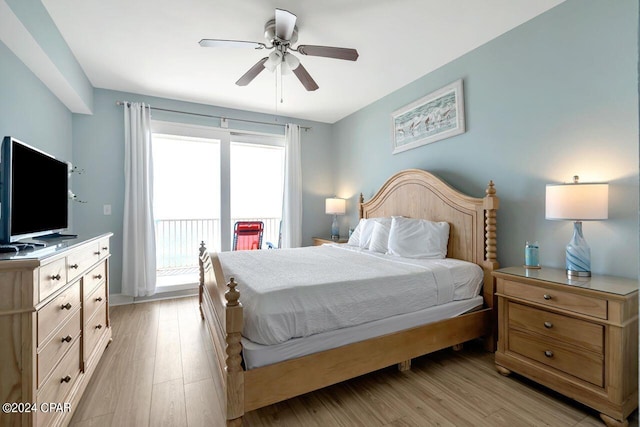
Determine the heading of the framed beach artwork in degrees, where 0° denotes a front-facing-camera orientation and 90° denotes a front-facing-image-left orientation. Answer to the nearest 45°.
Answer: approximately 45°

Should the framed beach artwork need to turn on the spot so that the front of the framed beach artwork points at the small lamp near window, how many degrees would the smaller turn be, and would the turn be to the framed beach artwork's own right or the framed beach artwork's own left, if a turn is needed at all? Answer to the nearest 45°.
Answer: approximately 90° to the framed beach artwork's own right

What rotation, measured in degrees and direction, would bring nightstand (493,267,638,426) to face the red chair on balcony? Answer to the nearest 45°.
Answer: approximately 45° to its right

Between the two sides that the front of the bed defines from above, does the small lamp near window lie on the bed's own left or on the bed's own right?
on the bed's own right

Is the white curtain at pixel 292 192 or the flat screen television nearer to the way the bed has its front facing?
the flat screen television

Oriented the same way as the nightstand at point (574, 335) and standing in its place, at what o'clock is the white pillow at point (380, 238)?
The white pillow is roughly at 2 o'clock from the nightstand.

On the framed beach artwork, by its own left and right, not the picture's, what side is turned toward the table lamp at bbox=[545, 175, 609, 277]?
left

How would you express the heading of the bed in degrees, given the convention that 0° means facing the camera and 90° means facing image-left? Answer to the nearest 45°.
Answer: approximately 45°

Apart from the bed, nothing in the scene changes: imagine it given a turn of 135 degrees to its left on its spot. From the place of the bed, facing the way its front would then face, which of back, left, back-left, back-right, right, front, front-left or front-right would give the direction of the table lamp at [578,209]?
front
